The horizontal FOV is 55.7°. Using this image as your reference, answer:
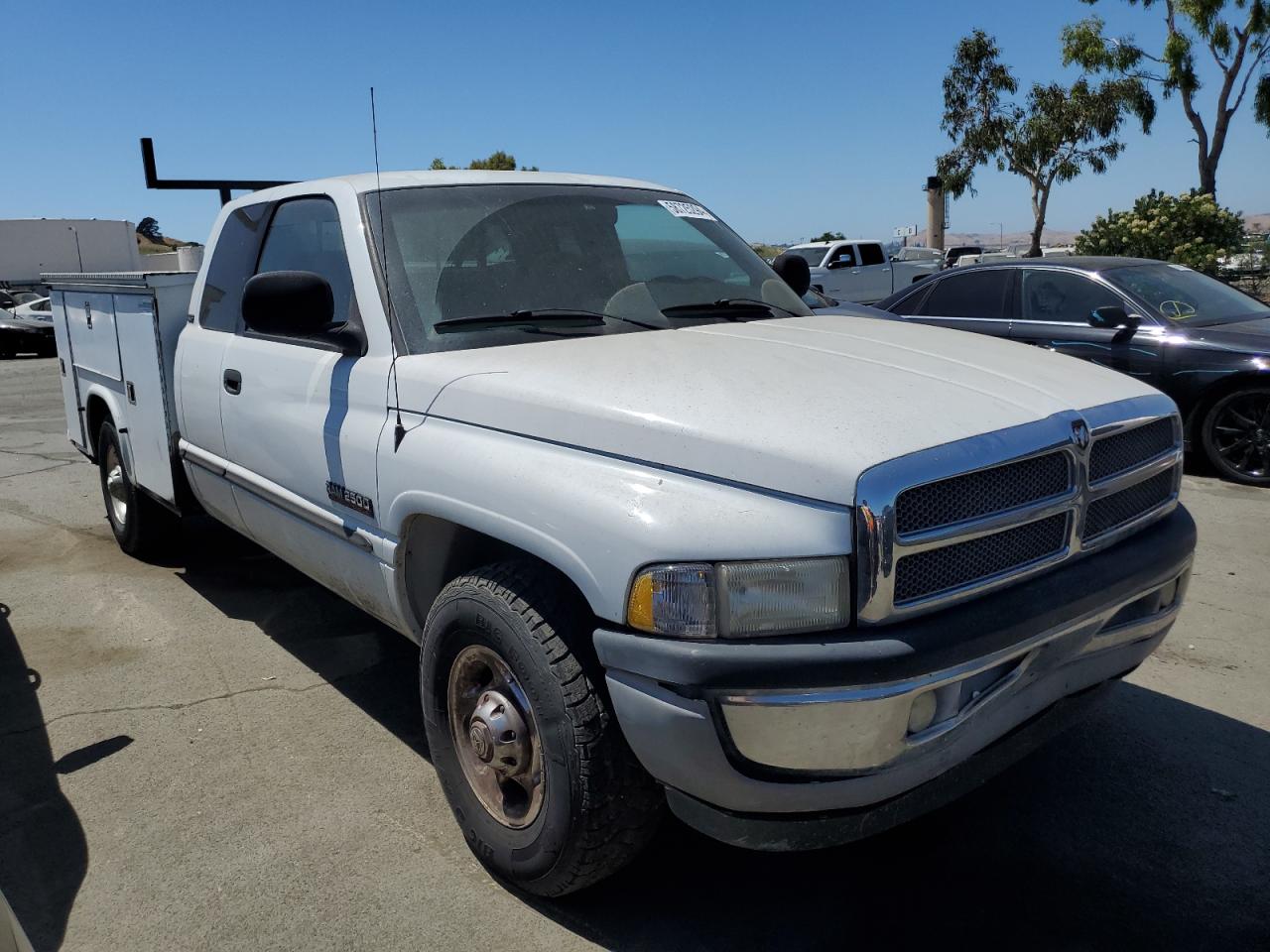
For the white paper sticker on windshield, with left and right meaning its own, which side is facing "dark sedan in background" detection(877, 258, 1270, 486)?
left

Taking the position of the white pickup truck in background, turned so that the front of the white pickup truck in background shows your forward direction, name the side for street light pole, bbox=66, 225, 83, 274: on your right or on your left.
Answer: on your right

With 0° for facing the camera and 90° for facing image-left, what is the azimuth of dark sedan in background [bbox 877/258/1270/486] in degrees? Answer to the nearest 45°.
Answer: approximately 315°

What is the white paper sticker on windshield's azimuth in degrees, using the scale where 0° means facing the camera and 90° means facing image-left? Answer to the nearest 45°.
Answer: approximately 315°

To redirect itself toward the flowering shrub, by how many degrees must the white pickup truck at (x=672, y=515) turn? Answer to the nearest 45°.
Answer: approximately 90° to its left

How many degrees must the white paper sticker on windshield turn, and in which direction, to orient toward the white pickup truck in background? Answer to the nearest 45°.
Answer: approximately 135° to its left

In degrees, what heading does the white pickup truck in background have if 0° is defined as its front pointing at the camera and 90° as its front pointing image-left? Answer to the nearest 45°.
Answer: approximately 45°

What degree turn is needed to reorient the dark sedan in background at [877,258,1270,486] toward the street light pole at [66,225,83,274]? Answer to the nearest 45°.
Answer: approximately 180°
